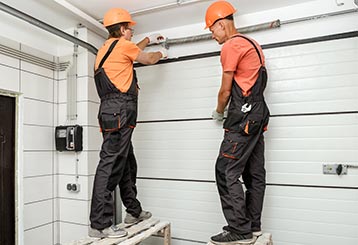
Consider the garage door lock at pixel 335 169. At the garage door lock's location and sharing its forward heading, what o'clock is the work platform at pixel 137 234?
The work platform is roughly at 2 o'clock from the garage door lock.

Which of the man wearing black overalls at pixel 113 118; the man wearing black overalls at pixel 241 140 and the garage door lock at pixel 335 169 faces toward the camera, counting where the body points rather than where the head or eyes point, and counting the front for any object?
the garage door lock

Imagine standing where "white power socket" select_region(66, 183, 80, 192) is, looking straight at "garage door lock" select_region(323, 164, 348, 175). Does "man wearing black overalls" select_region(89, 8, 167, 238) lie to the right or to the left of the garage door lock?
right

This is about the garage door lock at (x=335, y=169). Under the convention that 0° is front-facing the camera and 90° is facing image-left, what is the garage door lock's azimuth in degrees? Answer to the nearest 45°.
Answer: approximately 0°

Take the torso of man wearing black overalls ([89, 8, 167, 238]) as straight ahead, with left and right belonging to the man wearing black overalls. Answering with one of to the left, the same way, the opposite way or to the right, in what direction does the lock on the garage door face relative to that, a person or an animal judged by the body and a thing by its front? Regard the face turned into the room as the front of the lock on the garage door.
the opposite way

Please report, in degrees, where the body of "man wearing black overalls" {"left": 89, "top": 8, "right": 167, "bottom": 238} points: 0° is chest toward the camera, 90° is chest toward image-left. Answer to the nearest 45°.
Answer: approximately 225°

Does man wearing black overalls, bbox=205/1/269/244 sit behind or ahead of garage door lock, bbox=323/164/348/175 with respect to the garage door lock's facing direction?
ahead

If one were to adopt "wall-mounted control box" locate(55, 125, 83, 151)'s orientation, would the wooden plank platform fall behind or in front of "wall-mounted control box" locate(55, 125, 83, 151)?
in front

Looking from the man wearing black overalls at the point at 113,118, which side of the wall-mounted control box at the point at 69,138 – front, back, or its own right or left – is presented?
front

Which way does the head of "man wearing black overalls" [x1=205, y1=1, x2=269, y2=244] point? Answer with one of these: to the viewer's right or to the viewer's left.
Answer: to the viewer's left
